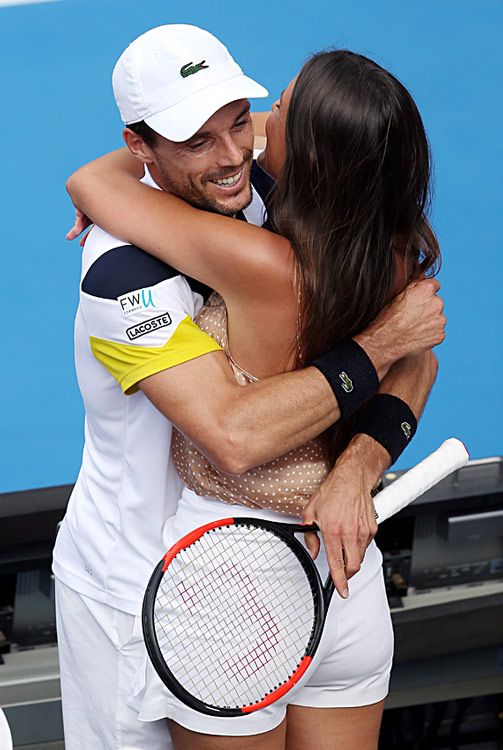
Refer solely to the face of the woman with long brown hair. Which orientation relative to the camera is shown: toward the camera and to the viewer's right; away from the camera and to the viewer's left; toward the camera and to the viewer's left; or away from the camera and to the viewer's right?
away from the camera and to the viewer's left

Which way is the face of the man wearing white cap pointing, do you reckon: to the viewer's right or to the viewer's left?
to the viewer's right

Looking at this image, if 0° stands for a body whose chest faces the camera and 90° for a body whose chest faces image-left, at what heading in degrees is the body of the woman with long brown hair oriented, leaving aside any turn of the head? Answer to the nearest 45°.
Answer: approximately 135°
